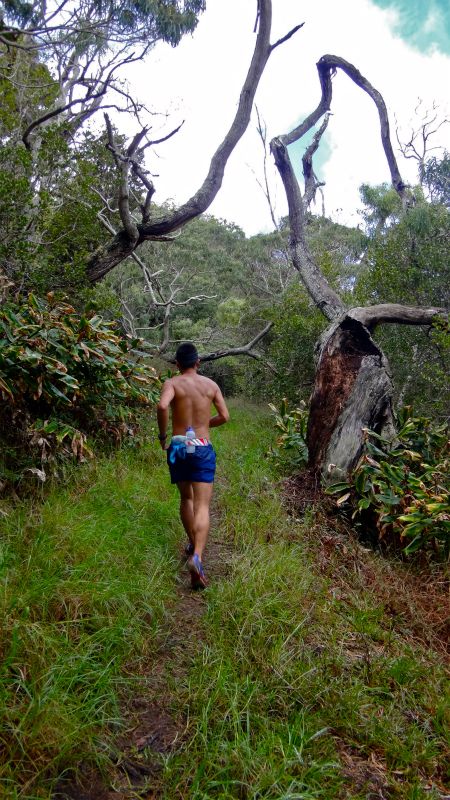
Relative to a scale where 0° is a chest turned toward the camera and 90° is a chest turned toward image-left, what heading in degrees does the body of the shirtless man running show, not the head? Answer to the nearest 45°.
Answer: approximately 180°

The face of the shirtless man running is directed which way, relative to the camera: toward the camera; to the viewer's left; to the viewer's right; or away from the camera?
away from the camera

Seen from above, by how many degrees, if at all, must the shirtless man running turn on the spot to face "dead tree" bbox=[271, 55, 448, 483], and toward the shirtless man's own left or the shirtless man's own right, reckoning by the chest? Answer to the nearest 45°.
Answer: approximately 45° to the shirtless man's own right

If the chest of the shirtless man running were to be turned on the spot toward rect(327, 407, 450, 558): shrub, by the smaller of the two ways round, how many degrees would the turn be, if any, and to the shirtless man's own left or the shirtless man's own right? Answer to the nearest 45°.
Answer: approximately 90° to the shirtless man's own right
